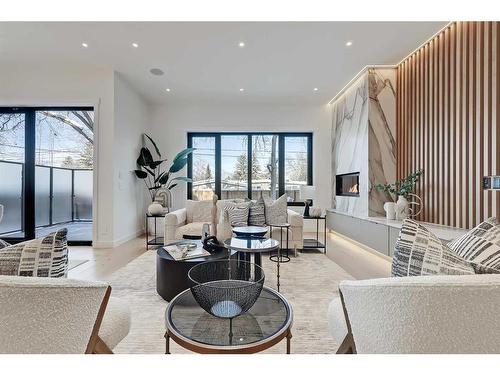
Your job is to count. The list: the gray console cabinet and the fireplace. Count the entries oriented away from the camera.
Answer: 0

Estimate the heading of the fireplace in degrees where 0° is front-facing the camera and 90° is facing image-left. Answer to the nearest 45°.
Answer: approximately 45°

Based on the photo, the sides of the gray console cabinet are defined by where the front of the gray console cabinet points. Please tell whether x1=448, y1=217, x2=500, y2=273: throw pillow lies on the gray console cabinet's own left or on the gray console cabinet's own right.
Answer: on the gray console cabinet's own left

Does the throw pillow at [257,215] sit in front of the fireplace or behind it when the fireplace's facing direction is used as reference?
in front

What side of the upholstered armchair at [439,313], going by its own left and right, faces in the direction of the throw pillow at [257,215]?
front

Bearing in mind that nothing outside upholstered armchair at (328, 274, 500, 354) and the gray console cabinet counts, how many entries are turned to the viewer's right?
0

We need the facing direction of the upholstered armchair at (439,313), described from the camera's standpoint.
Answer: facing away from the viewer and to the left of the viewer

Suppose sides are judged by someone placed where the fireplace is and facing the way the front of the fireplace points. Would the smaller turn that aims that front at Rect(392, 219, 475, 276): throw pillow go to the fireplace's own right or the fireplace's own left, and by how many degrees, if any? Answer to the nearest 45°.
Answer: approximately 45° to the fireplace's own left

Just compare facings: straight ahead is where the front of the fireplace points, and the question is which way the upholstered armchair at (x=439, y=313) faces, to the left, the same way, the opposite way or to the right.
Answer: to the right

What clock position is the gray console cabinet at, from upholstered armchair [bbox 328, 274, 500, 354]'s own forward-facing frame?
The gray console cabinet is roughly at 1 o'clock from the upholstered armchair.

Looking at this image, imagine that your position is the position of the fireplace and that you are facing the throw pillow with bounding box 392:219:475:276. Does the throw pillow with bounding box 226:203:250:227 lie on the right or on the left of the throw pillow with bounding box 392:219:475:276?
right

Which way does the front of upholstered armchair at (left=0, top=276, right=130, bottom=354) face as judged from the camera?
facing away from the viewer and to the right of the viewer

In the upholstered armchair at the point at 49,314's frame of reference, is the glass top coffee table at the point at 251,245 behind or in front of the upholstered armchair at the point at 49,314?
in front

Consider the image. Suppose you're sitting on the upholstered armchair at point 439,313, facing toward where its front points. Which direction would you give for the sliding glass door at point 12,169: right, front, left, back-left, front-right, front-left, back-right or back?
front-left

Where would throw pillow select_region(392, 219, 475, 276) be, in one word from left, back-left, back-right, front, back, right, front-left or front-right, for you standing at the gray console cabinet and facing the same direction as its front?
front-left

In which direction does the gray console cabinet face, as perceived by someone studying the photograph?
facing the viewer and to the left of the viewer

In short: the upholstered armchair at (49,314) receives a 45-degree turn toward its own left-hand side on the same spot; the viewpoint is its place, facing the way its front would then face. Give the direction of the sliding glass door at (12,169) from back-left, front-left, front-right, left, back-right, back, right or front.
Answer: front
